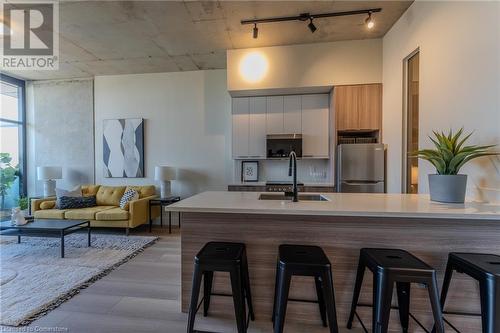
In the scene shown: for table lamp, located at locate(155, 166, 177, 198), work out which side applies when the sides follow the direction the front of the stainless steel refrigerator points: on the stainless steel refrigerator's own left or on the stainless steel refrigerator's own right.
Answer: on the stainless steel refrigerator's own right

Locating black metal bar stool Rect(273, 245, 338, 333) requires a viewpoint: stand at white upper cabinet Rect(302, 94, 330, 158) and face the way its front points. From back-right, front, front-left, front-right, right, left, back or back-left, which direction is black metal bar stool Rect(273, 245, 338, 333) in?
front

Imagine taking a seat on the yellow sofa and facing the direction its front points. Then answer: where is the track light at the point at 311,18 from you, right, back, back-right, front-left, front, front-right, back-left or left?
left

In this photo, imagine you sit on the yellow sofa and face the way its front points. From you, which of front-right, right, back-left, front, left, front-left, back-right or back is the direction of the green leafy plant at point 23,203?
right

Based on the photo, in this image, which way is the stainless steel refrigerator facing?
toward the camera

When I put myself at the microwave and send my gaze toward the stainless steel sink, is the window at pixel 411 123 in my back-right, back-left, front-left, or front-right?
front-left

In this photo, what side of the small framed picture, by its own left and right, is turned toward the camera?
front

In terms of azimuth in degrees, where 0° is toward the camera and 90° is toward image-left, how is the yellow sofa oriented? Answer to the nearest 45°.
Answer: approximately 45°

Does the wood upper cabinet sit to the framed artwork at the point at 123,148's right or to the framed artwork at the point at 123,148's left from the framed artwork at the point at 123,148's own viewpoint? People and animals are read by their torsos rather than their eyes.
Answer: on its left

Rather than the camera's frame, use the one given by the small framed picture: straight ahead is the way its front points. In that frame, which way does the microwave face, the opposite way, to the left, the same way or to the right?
the same way

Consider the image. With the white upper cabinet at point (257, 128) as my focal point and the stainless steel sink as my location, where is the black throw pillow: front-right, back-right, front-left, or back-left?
front-left

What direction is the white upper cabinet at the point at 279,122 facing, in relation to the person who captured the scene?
facing the viewer

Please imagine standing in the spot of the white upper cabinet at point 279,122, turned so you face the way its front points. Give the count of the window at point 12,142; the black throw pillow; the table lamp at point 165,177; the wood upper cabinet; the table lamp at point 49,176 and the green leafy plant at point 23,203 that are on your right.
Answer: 5

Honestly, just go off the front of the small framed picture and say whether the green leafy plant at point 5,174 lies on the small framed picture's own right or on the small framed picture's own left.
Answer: on the small framed picture's own right

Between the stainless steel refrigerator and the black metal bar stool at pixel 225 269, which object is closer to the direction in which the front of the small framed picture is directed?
the black metal bar stool

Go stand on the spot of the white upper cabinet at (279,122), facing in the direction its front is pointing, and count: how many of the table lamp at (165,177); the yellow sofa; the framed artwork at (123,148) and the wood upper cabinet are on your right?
3

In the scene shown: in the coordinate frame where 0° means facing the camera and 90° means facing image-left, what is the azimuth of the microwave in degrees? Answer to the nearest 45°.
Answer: approximately 0°

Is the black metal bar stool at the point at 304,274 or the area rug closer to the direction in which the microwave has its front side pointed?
the black metal bar stool

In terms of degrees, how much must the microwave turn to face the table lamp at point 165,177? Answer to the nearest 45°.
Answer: approximately 90° to its right
